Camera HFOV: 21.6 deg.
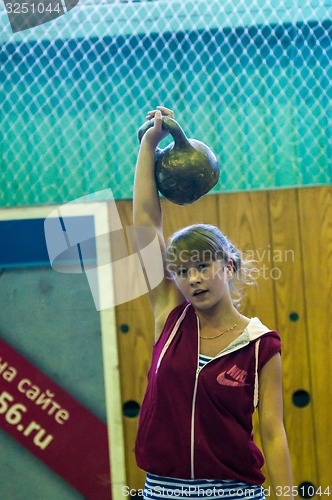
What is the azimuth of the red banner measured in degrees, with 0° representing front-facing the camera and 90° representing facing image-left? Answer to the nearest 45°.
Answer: approximately 0°

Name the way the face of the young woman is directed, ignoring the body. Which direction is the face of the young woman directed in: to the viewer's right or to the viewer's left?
to the viewer's left
